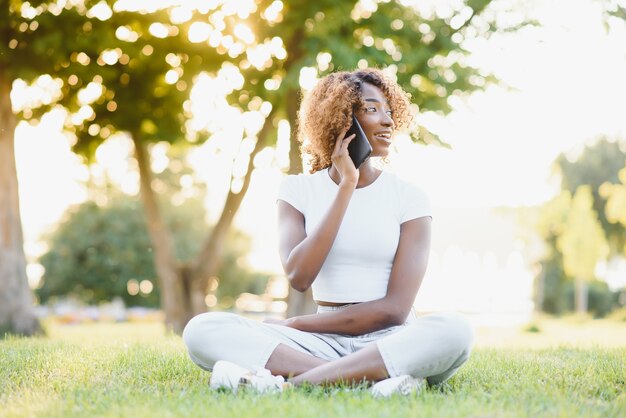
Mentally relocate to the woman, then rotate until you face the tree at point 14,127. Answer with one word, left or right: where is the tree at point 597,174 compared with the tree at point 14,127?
right

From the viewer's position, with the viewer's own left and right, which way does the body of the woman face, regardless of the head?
facing the viewer

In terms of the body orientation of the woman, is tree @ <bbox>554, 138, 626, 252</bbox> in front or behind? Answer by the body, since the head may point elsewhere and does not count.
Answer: behind

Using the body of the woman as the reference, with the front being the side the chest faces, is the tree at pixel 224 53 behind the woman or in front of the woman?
behind

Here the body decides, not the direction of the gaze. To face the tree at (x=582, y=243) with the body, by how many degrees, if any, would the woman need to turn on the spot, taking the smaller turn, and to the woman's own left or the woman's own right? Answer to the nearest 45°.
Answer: approximately 180°

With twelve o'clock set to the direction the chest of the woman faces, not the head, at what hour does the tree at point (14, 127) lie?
The tree is roughly at 5 o'clock from the woman.

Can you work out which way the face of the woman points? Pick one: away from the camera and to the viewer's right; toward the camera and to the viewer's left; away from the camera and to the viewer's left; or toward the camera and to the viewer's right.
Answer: toward the camera and to the viewer's right

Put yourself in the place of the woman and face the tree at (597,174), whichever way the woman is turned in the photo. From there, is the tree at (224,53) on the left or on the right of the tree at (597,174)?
left

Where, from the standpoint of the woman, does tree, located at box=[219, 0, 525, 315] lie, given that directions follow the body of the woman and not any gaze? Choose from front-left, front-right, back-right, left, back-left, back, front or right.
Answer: back
